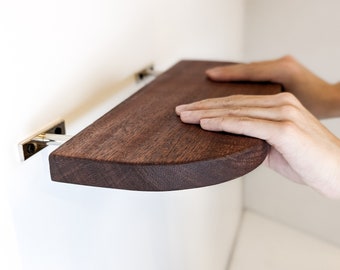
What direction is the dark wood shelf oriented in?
to the viewer's right
